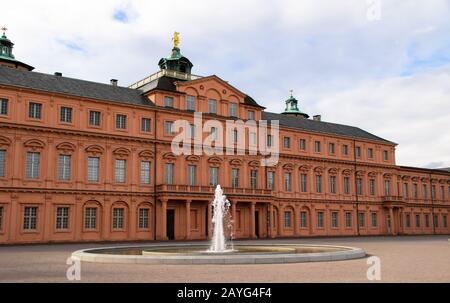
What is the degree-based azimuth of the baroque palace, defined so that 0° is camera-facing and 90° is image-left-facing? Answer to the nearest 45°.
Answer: approximately 315°
